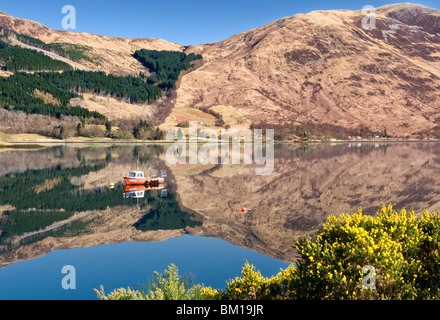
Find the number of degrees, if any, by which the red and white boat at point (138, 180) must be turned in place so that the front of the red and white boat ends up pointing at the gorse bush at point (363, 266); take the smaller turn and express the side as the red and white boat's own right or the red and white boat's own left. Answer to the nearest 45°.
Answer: approximately 90° to the red and white boat's own left

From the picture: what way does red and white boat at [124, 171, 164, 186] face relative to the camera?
to the viewer's left
